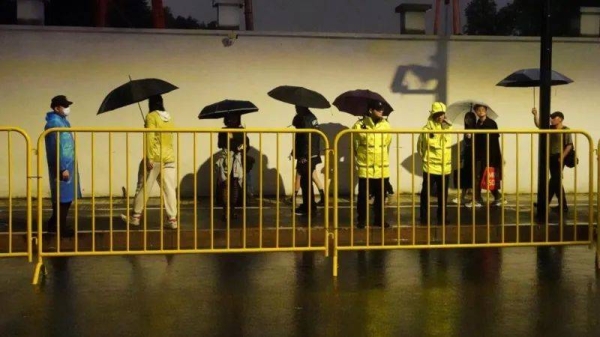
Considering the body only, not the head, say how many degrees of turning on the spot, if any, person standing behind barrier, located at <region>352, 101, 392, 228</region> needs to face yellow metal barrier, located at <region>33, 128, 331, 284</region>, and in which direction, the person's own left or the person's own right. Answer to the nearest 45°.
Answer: approximately 90° to the person's own right

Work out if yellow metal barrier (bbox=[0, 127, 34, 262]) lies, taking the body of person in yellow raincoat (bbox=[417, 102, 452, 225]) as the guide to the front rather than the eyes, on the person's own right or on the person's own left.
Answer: on the person's own right

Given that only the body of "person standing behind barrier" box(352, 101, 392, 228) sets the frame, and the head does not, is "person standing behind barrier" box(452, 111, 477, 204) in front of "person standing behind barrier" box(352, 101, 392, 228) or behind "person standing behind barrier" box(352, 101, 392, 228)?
behind

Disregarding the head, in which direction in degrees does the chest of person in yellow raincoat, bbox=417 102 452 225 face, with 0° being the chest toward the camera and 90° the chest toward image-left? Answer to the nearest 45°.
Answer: approximately 315°

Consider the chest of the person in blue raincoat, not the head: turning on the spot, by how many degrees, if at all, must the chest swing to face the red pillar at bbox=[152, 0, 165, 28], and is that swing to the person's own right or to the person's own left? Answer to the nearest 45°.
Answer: approximately 90° to the person's own left

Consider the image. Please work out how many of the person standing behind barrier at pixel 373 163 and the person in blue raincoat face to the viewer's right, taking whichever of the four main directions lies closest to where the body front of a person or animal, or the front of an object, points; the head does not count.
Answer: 1

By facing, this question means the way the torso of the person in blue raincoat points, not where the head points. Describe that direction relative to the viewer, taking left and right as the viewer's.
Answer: facing to the right of the viewer

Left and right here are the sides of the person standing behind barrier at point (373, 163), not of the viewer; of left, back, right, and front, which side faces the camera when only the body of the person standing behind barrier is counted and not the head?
front
